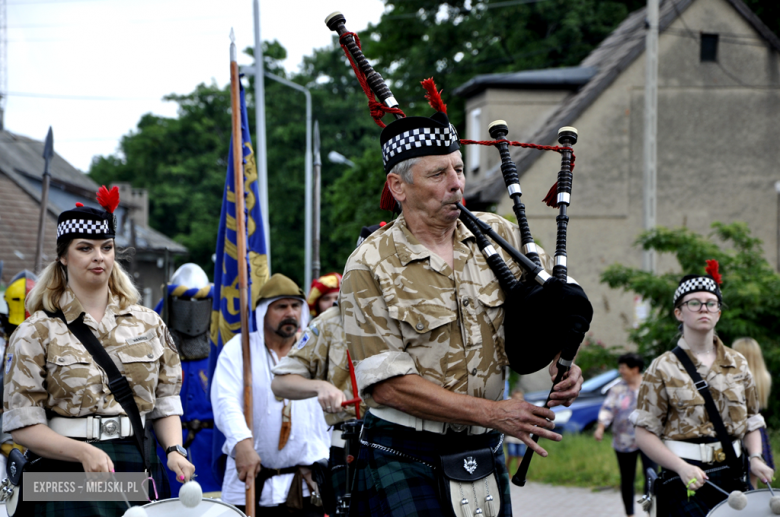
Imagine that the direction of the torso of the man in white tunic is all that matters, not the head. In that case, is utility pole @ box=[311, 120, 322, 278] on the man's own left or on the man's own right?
on the man's own left

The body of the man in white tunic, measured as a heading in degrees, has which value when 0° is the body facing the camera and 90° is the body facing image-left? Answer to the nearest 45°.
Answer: approximately 315°

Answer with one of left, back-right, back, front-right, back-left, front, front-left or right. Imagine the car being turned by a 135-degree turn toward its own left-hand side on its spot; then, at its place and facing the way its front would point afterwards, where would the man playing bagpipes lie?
right

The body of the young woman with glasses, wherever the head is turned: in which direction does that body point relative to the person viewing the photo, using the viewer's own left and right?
facing the viewer and to the right of the viewer

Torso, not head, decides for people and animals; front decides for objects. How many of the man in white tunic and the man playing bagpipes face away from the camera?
0

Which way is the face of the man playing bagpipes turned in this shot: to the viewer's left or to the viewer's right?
to the viewer's right

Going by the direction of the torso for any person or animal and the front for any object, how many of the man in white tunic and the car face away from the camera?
0

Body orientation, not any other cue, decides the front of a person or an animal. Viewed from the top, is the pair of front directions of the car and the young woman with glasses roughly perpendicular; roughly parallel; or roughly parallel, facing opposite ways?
roughly perpendicular

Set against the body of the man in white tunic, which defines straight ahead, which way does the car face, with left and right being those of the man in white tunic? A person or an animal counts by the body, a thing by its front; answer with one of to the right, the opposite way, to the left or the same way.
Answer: to the right

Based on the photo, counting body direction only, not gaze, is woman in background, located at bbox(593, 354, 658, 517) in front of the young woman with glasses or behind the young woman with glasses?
behind

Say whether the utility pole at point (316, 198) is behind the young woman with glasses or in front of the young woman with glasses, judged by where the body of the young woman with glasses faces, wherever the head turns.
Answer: behind
